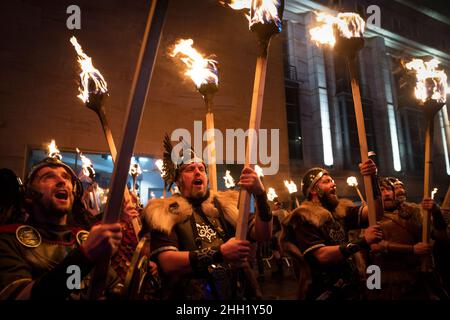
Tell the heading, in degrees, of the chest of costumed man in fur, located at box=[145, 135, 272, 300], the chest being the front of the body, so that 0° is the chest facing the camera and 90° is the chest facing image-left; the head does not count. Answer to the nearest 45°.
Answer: approximately 315°

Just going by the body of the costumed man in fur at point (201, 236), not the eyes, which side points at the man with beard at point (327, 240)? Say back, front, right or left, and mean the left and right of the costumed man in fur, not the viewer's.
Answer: left

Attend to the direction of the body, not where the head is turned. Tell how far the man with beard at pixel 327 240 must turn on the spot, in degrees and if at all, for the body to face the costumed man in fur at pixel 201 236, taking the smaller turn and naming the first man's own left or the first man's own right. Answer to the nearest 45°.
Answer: approximately 90° to the first man's own right

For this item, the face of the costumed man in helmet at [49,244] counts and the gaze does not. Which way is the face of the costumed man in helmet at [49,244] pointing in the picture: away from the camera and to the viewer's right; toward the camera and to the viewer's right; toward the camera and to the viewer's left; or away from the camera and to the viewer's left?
toward the camera and to the viewer's right

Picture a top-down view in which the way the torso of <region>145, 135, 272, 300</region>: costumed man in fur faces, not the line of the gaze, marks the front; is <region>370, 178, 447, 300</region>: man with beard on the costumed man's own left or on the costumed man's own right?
on the costumed man's own left
